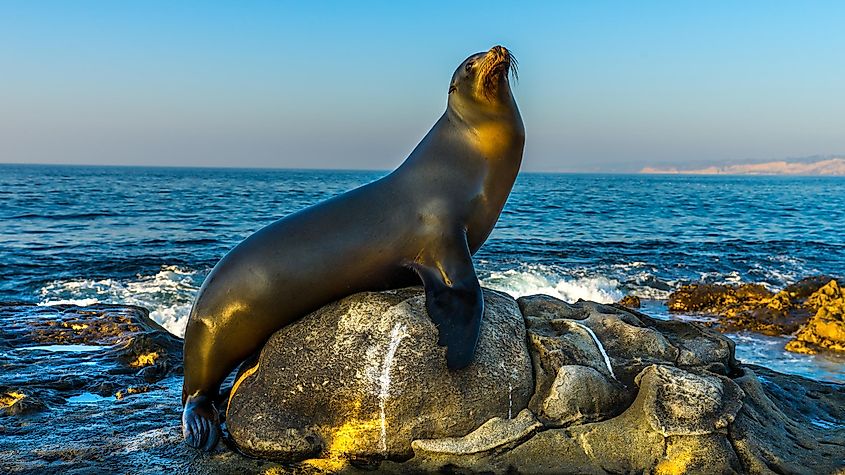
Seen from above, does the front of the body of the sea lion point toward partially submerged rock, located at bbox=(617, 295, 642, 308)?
no

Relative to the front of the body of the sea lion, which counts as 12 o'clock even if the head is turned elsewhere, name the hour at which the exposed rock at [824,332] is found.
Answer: The exposed rock is roughly at 11 o'clock from the sea lion.

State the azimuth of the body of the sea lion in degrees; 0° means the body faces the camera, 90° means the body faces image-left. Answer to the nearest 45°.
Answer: approximately 270°

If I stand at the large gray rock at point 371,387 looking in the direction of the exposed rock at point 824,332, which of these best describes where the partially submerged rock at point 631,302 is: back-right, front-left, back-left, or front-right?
front-left
